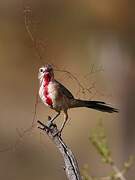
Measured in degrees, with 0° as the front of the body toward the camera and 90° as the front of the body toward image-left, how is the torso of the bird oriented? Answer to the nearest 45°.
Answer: approximately 45°
